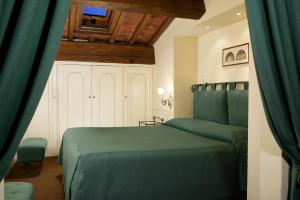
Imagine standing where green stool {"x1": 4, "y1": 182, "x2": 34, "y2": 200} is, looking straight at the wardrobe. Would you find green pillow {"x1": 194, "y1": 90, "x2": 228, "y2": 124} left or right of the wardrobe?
right

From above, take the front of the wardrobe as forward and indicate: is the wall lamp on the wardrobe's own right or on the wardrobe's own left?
on the wardrobe's own left

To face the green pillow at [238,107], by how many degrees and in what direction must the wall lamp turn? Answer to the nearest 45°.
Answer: approximately 135° to its left

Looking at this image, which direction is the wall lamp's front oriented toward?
to the viewer's left

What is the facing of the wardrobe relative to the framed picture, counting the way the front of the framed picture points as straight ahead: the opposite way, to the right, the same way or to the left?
to the left

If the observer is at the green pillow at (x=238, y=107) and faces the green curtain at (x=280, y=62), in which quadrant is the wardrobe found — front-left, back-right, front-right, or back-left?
back-right

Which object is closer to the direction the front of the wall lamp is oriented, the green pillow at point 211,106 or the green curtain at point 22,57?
the green curtain

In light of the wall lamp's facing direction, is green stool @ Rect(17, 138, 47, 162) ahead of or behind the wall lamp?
ahead

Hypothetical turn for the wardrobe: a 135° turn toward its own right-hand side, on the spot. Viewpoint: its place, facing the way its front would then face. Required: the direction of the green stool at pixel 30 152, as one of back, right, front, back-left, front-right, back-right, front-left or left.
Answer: left

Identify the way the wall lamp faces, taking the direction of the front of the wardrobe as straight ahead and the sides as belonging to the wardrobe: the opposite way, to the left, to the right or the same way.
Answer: to the right

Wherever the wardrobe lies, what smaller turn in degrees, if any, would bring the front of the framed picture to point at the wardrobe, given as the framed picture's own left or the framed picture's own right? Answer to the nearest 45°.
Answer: approximately 45° to the framed picture's own right

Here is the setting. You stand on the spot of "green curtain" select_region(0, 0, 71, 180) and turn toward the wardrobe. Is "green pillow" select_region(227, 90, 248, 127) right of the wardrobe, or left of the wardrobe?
right
